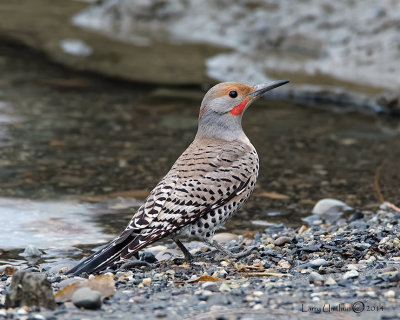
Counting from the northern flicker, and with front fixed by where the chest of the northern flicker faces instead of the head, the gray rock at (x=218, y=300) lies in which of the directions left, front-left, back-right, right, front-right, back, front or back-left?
right

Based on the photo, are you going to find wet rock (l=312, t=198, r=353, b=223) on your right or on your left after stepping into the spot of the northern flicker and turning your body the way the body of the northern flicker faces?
on your left

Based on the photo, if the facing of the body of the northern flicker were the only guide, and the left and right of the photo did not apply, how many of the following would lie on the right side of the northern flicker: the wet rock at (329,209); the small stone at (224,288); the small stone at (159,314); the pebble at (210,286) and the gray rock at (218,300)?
4

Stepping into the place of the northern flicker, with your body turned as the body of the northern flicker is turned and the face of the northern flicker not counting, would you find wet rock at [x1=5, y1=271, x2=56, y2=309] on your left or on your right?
on your right

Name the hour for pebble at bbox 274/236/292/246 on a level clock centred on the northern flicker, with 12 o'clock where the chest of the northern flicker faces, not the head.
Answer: The pebble is roughly at 11 o'clock from the northern flicker.

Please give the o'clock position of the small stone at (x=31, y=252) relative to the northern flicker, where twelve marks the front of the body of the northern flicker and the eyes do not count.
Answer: The small stone is roughly at 7 o'clock from the northern flicker.

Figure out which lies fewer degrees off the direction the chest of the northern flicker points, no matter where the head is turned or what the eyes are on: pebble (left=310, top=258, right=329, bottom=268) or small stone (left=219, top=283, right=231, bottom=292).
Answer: the pebble

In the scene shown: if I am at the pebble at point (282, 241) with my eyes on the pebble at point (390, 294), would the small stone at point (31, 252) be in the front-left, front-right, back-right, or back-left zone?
back-right

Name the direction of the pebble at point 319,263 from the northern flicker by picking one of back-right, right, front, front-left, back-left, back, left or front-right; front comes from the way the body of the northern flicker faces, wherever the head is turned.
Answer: front-right

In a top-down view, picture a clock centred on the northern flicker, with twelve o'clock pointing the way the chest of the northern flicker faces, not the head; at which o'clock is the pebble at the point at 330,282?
The pebble is roughly at 2 o'clock from the northern flicker.

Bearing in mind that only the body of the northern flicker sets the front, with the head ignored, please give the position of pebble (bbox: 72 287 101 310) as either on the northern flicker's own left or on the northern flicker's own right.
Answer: on the northern flicker's own right

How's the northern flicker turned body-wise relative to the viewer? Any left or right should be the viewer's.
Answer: facing to the right of the viewer

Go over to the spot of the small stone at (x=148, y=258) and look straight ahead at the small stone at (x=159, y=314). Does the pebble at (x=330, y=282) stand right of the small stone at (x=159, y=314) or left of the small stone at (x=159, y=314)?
left

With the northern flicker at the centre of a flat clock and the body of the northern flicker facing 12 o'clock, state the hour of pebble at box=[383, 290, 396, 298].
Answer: The pebble is roughly at 2 o'clock from the northern flicker.
